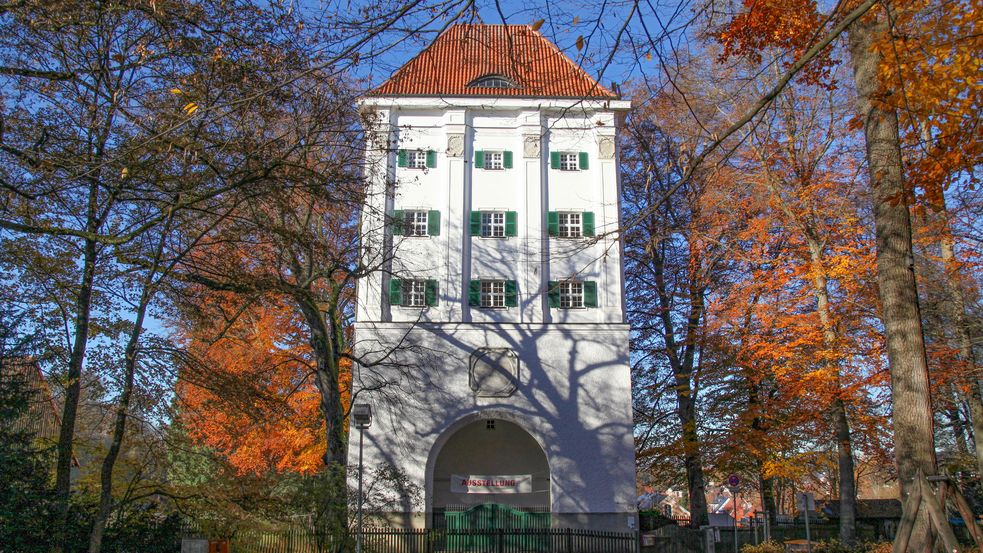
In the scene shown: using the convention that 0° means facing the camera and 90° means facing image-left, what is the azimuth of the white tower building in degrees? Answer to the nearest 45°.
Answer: approximately 0°

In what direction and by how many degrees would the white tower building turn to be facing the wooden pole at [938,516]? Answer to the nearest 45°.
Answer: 0° — it already faces it
